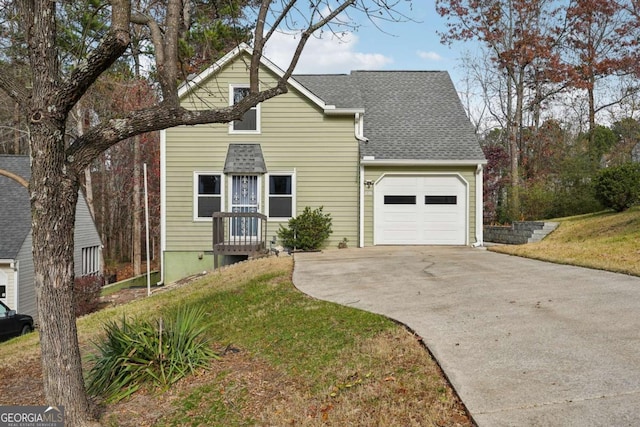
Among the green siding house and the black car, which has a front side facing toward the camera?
the green siding house

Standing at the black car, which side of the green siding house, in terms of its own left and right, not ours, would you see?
right

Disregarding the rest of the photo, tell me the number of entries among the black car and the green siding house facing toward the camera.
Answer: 1

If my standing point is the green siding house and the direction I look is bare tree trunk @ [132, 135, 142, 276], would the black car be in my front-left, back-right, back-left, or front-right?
front-left

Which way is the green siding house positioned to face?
toward the camera

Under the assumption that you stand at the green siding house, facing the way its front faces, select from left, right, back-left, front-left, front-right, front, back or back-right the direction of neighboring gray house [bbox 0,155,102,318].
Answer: right

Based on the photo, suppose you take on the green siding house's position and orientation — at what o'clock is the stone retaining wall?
The stone retaining wall is roughly at 9 o'clock from the green siding house.

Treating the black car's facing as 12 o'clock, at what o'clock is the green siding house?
The green siding house is roughly at 2 o'clock from the black car.

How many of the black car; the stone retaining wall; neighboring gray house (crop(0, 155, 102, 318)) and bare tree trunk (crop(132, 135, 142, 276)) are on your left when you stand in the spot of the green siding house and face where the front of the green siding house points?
1

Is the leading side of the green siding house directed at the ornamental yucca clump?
yes

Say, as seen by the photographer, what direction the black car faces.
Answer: facing away from the viewer and to the right of the viewer

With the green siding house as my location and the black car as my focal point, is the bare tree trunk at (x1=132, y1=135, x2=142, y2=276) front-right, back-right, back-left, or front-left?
front-right

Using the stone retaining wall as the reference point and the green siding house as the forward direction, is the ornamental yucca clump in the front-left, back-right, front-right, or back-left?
front-left
